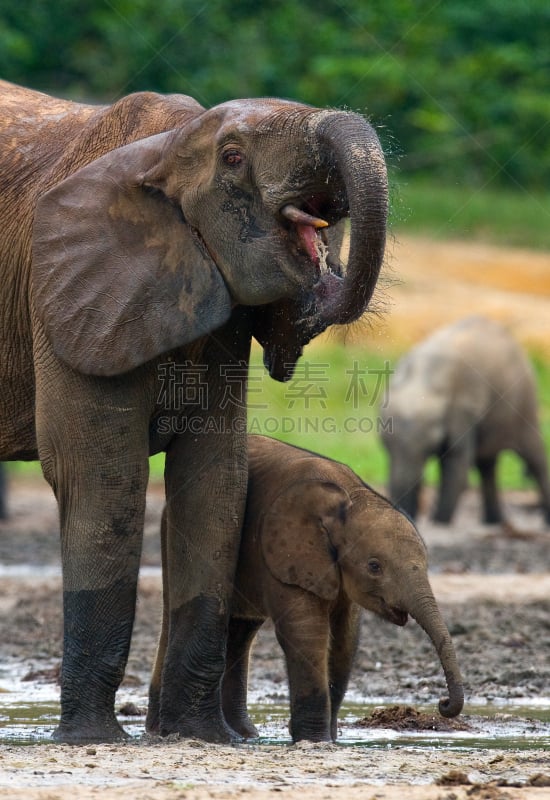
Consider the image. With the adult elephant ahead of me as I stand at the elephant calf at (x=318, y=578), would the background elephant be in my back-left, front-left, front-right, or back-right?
back-right

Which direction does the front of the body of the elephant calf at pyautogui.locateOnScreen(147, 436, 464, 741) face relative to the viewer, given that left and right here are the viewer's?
facing to the right of the viewer

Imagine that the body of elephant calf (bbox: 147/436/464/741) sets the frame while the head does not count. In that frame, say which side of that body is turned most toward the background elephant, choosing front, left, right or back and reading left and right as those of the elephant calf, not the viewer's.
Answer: left
